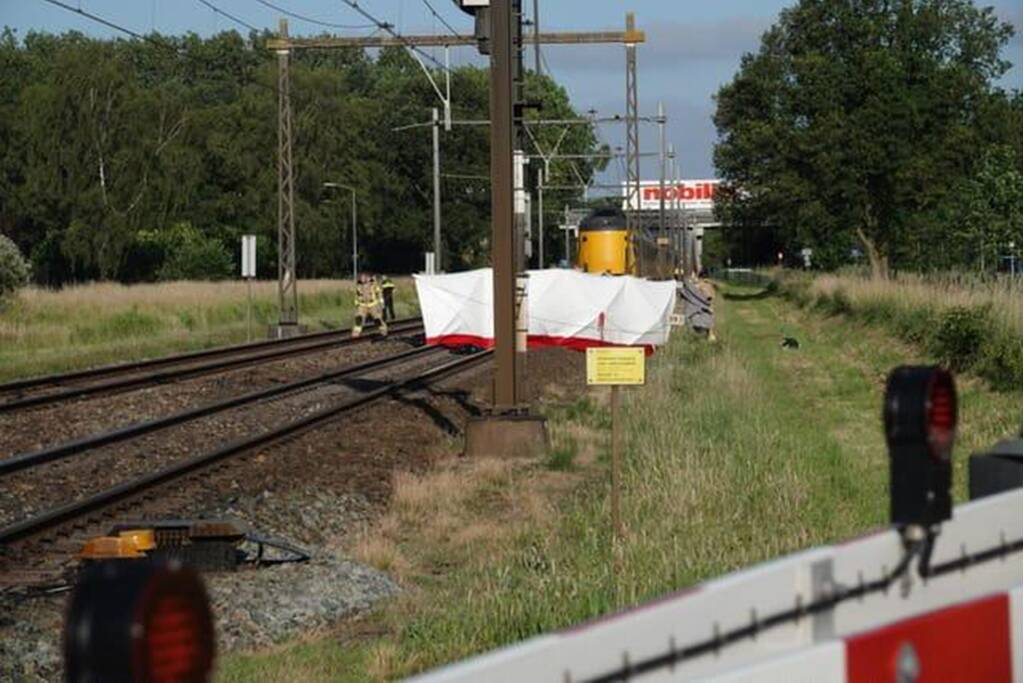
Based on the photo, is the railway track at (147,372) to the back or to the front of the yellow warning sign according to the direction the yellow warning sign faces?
to the back

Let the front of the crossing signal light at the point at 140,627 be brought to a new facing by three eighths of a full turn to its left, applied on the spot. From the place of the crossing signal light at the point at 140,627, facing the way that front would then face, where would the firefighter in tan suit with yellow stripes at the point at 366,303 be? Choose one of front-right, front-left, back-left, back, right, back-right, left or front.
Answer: front

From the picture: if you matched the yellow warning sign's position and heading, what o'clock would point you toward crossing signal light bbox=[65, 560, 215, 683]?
The crossing signal light is roughly at 12 o'clock from the yellow warning sign.

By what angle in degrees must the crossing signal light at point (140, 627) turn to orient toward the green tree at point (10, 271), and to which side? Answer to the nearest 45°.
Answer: approximately 135° to its left

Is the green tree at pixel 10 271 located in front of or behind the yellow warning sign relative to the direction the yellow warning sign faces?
behind

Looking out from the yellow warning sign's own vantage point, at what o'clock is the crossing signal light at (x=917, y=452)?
The crossing signal light is roughly at 12 o'clock from the yellow warning sign.

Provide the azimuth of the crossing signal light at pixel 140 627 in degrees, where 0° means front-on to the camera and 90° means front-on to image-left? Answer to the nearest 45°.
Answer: approximately 315°

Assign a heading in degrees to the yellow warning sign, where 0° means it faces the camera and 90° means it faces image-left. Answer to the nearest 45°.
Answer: approximately 0°
